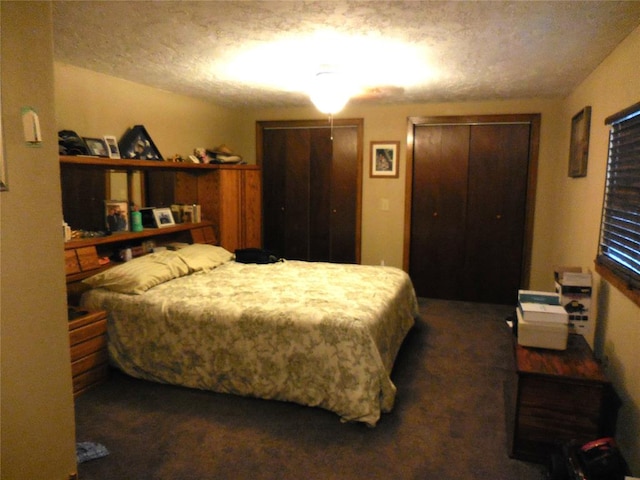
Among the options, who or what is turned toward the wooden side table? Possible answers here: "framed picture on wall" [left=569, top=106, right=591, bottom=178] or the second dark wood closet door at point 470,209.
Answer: the second dark wood closet door

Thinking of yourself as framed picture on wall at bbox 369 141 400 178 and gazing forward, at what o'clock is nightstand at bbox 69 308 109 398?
The nightstand is roughly at 1 o'clock from the framed picture on wall.

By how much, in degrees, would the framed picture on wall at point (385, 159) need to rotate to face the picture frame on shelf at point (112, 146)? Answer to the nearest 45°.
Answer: approximately 45° to its right

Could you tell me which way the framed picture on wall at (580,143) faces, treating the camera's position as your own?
facing to the left of the viewer

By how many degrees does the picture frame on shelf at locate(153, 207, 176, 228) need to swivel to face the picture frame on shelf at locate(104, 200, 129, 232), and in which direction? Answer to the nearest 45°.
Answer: approximately 90° to its right

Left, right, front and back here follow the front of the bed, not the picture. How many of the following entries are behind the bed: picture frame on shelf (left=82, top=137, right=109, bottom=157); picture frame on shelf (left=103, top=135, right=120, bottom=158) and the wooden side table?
2

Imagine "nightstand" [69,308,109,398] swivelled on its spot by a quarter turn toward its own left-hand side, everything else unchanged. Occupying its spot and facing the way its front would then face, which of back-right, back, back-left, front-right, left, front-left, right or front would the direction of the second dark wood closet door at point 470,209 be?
front-right

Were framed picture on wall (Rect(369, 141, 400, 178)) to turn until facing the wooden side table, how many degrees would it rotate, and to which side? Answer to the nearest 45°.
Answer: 0° — it already faces it

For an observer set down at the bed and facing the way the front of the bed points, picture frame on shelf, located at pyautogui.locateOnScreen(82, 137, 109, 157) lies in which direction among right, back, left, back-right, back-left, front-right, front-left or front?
back

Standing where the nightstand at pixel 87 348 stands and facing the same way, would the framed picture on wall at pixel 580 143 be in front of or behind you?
in front

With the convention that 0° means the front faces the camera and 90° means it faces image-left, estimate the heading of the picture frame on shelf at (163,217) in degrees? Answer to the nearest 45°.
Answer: approximately 315°

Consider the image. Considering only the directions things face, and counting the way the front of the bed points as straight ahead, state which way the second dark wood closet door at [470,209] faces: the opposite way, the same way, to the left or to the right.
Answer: to the right

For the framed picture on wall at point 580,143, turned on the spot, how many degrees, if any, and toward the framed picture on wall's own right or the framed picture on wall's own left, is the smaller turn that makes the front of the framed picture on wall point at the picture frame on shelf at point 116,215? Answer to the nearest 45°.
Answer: approximately 45° to the framed picture on wall's own left
